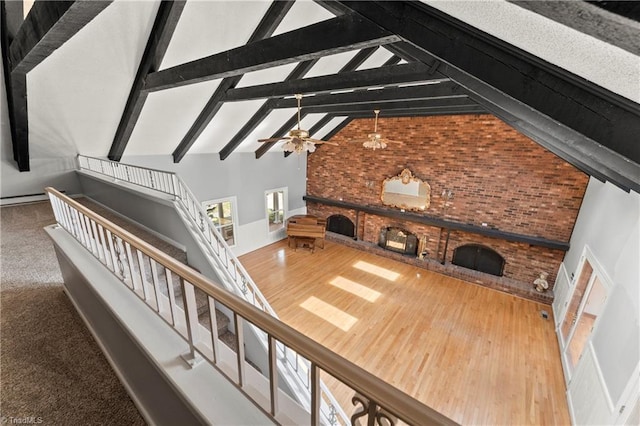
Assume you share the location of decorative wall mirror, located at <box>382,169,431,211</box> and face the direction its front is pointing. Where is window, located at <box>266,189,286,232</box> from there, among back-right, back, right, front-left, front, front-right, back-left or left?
right

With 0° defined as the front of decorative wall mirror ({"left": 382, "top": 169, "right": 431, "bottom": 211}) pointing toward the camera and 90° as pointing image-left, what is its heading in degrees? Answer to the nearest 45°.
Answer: approximately 0°

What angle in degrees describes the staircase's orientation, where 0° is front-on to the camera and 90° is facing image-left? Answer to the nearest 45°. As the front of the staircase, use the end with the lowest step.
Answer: approximately 315°

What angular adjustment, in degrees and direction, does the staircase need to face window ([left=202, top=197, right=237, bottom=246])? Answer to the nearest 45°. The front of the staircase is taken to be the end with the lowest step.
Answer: approximately 135° to its left

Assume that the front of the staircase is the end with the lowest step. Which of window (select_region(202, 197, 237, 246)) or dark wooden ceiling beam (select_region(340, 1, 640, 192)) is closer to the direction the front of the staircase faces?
the dark wooden ceiling beam

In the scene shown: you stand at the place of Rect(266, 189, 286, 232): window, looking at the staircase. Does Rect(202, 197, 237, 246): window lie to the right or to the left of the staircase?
right

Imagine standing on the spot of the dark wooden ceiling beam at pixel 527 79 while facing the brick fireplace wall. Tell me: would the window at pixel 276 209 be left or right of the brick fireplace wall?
left

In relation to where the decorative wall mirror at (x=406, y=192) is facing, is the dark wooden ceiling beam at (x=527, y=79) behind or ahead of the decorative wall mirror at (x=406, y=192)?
ahead
